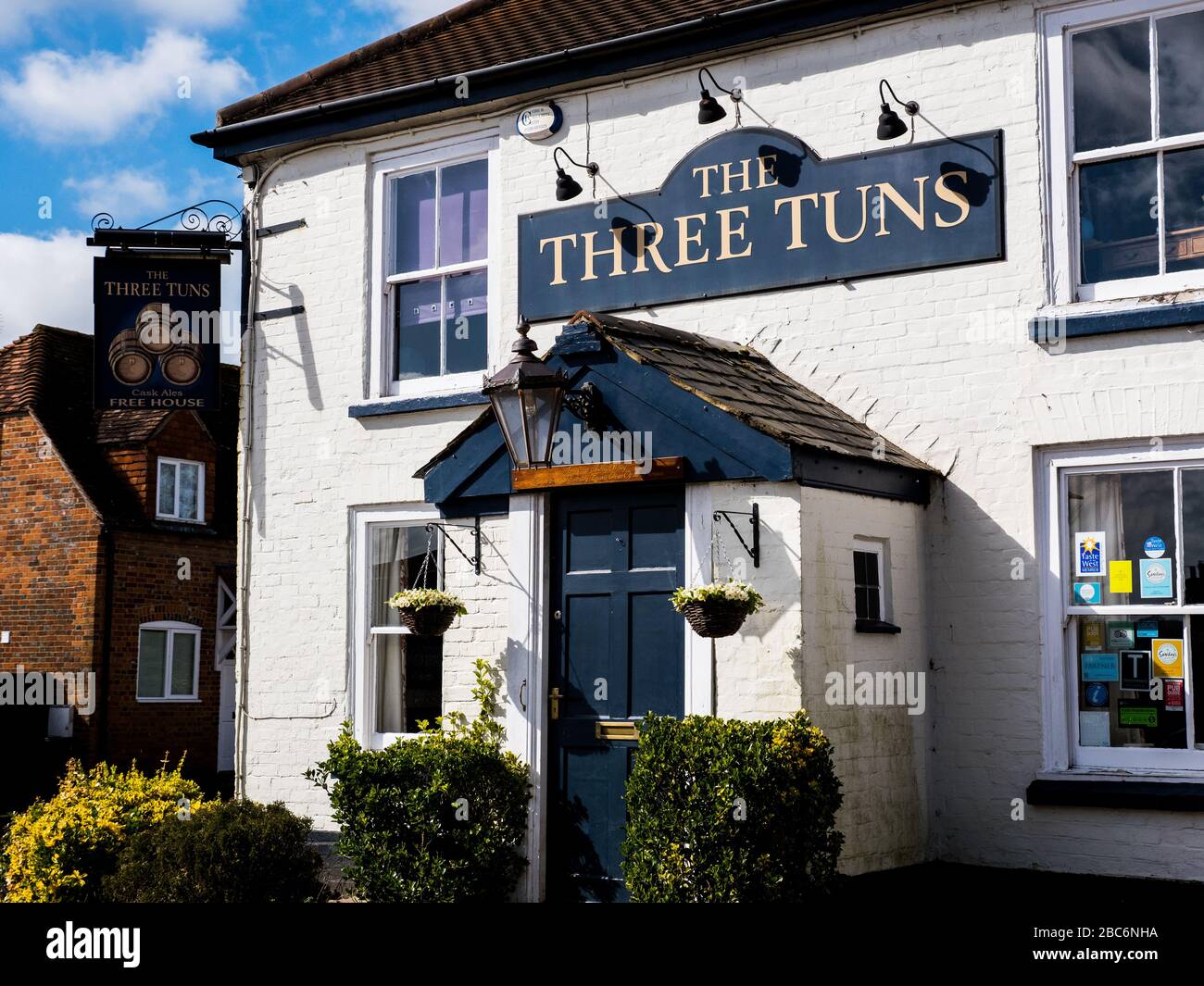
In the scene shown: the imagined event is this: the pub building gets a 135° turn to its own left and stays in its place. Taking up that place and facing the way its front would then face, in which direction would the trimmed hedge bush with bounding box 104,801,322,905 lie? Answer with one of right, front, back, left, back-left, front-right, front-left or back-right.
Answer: back

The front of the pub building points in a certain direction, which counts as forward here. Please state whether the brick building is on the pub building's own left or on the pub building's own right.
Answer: on the pub building's own right

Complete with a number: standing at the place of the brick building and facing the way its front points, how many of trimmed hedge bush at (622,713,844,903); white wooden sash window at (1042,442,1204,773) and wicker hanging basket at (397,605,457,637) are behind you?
0

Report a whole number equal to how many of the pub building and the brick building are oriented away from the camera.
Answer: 0

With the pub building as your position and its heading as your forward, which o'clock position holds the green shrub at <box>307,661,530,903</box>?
The green shrub is roughly at 1 o'clock from the pub building.

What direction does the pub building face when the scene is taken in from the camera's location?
facing the viewer and to the left of the viewer

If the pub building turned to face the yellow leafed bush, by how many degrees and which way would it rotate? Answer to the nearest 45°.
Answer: approximately 45° to its right

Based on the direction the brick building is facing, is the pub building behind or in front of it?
in front

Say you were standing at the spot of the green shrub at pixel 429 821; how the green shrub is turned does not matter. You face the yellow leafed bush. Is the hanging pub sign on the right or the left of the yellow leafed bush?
right

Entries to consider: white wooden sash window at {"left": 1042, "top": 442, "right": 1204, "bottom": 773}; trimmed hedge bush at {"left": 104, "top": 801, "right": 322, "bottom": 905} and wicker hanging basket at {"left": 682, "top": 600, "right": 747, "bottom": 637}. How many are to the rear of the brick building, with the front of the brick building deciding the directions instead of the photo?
0

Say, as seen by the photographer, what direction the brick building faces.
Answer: facing the viewer and to the right of the viewer
